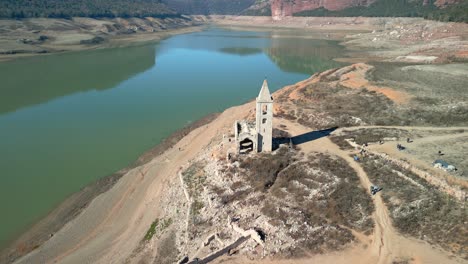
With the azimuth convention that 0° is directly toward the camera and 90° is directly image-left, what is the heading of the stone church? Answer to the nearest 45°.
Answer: approximately 0°
